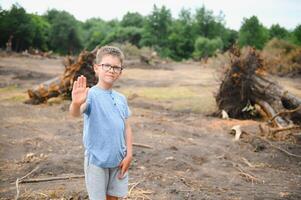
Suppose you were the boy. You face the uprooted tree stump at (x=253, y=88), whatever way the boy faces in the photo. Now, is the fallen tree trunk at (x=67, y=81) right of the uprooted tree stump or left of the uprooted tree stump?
left

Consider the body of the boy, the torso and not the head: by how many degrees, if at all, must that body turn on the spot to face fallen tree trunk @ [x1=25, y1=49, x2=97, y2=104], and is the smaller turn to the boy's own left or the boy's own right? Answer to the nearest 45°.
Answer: approximately 135° to the boy's own left

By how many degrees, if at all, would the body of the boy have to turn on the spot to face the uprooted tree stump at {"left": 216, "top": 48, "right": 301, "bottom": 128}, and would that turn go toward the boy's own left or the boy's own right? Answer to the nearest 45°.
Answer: approximately 90° to the boy's own left

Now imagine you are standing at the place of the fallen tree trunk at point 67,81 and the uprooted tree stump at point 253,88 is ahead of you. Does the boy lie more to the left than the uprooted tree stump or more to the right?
right

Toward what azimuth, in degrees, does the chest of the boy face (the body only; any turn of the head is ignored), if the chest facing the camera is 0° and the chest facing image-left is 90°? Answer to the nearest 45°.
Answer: approximately 315°
